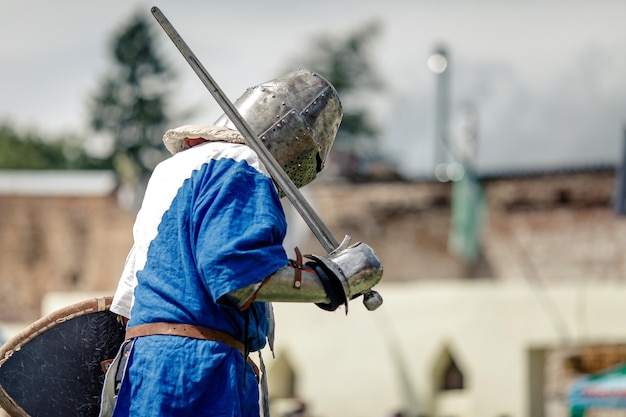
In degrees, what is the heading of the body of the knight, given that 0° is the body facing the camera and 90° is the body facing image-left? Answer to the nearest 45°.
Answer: approximately 270°

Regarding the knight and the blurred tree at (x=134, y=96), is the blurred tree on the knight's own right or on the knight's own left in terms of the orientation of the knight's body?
on the knight's own left

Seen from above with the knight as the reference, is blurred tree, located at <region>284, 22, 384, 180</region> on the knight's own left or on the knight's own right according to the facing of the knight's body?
on the knight's own left
